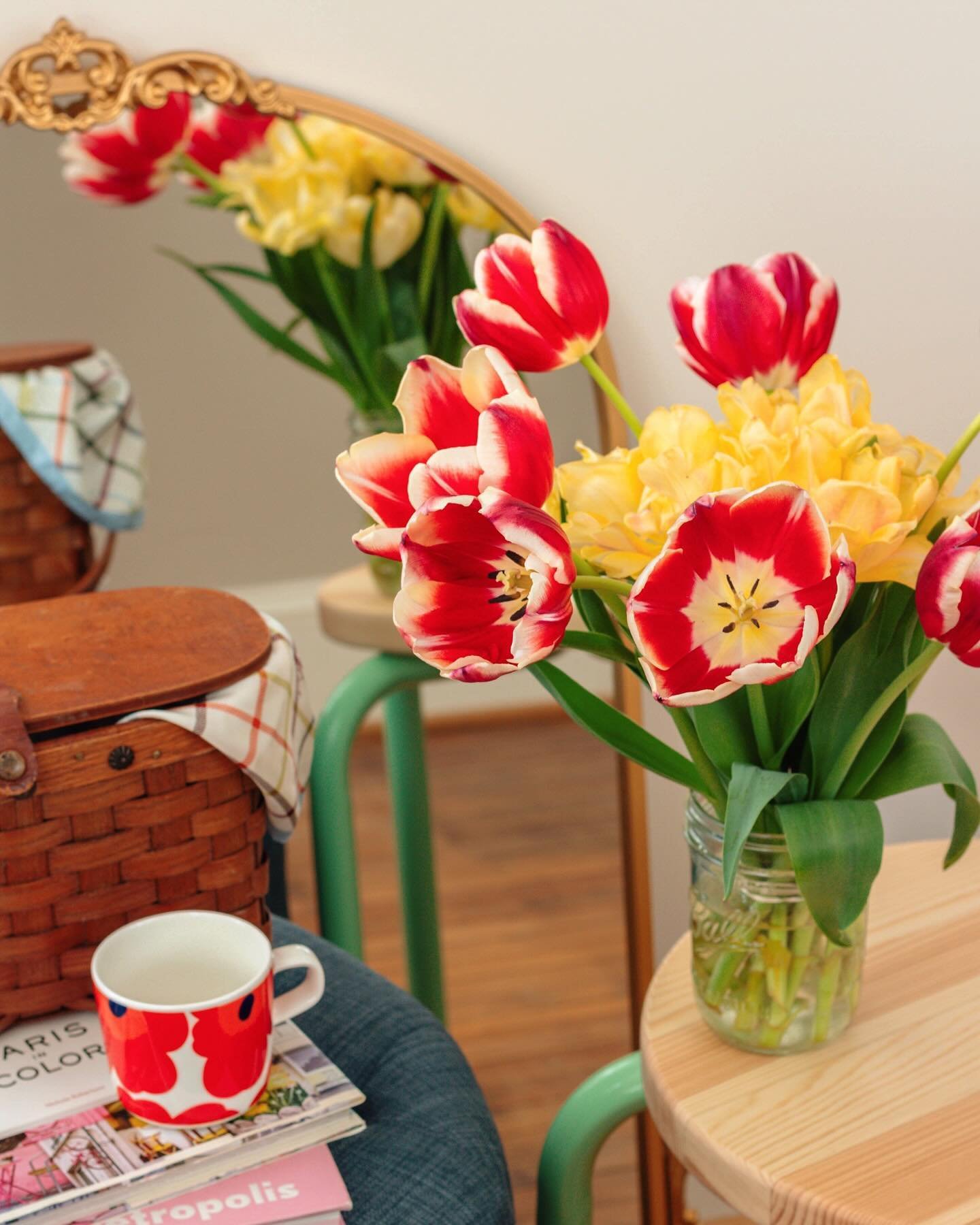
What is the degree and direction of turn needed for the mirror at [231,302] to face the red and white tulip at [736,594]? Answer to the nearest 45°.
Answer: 0° — it already faces it

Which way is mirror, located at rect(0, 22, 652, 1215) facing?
toward the camera
